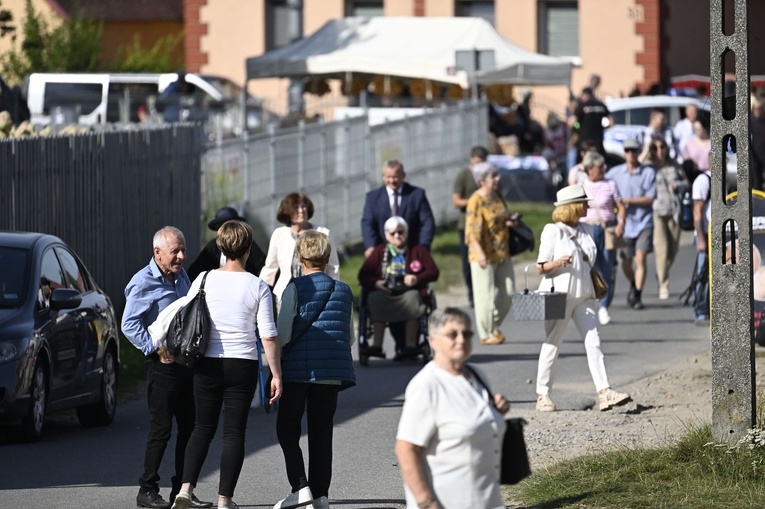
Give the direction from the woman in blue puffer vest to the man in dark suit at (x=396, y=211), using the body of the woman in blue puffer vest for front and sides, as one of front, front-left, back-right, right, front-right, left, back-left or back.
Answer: front-right

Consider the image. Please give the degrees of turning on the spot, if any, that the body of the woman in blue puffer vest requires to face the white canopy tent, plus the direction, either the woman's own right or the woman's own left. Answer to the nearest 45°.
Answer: approximately 45° to the woman's own right

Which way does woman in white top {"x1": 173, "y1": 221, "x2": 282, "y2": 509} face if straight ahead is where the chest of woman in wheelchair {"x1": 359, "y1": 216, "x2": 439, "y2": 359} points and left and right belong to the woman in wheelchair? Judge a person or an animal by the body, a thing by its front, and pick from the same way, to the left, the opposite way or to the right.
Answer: the opposite way

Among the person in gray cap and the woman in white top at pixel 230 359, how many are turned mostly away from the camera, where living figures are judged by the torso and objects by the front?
1

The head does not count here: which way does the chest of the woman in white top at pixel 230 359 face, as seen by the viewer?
away from the camera

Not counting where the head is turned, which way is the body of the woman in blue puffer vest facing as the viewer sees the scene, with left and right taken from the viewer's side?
facing away from the viewer and to the left of the viewer

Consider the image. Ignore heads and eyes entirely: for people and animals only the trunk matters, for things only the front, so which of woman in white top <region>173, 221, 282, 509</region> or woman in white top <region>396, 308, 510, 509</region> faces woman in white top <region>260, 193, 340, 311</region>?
woman in white top <region>173, 221, 282, 509</region>
